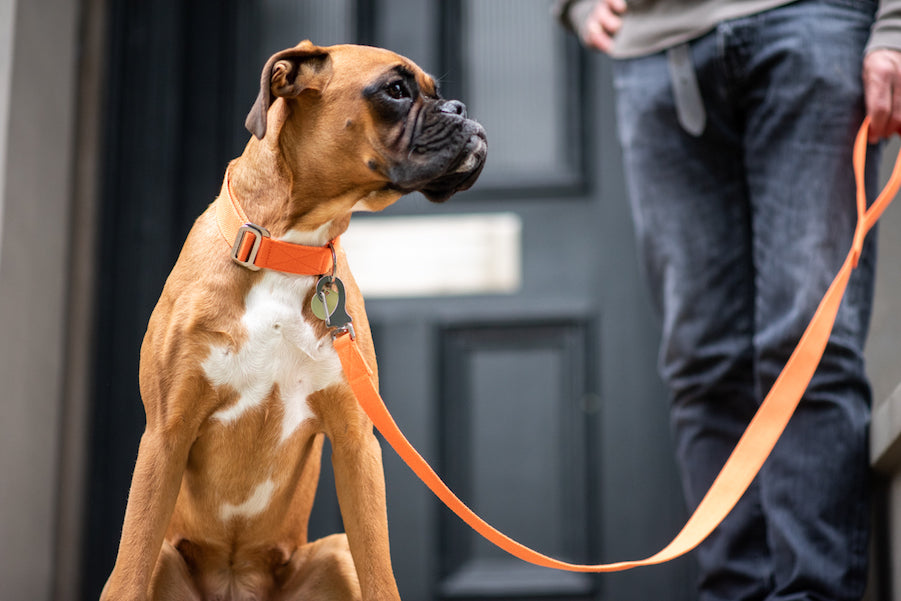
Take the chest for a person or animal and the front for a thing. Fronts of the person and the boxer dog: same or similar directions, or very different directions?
same or similar directions

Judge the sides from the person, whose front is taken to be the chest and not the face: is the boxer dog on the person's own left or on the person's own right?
on the person's own right

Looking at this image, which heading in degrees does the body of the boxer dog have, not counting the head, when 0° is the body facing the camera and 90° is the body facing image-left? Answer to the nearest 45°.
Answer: approximately 0°

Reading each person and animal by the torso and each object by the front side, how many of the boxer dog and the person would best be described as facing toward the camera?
2

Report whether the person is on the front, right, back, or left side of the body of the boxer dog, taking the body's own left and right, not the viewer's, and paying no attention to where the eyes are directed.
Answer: left

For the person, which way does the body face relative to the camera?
toward the camera
